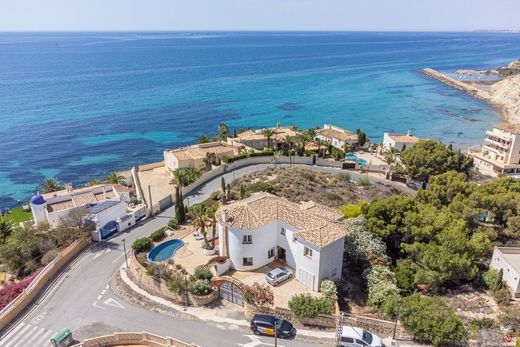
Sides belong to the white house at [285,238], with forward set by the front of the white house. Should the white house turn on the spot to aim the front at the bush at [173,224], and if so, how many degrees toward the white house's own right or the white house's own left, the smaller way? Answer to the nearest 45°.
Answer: approximately 90° to the white house's own right

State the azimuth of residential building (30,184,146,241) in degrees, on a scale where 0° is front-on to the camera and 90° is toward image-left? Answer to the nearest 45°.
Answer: approximately 315°

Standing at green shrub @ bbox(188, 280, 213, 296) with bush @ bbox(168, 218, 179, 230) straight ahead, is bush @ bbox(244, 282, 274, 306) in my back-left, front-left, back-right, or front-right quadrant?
back-right

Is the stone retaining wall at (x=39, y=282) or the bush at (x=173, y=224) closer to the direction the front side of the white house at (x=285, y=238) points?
the stone retaining wall

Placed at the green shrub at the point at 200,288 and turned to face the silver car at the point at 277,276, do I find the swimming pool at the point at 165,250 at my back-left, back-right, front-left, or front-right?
back-left

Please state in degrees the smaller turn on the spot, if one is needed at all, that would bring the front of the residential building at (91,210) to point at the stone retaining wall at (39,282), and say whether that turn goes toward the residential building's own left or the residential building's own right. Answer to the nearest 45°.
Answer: approximately 90° to the residential building's own right

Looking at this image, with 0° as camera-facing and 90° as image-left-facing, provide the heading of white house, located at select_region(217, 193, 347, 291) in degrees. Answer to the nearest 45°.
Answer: approximately 45°
